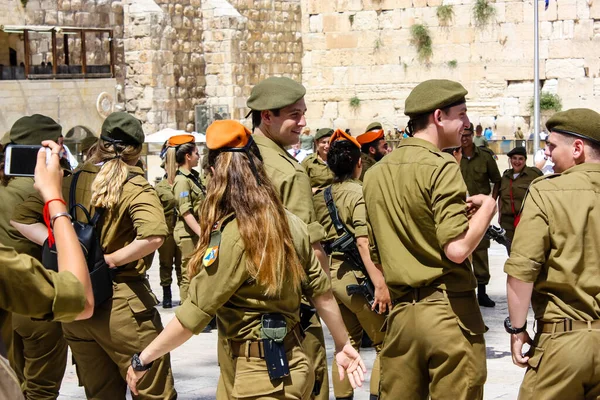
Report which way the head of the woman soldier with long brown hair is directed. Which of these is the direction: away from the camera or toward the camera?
away from the camera

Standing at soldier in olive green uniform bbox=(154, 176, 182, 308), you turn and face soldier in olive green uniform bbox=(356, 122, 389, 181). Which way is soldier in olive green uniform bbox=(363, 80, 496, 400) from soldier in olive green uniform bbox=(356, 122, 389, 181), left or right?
right

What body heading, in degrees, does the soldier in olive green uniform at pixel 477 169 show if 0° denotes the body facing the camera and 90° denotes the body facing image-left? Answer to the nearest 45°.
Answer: approximately 0°

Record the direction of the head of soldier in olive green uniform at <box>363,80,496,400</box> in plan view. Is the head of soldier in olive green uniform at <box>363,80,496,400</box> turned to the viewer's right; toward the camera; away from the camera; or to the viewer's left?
to the viewer's right

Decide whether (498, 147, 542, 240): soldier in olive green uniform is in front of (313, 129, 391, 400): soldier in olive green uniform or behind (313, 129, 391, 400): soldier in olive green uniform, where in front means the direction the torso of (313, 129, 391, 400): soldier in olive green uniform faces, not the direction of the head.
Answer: in front

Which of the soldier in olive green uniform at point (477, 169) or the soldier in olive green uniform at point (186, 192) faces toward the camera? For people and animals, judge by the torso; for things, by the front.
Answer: the soldier in olive green uniform at point (477, 169)

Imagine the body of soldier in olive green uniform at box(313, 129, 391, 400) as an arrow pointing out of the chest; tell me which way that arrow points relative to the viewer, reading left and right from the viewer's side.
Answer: facing away from the viewer and to the right of the viewer

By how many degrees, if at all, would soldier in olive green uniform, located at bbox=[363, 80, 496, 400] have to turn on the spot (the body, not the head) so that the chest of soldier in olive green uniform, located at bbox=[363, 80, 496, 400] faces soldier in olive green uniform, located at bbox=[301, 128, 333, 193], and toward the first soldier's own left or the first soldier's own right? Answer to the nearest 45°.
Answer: approximately 45° to the first soldier's own left

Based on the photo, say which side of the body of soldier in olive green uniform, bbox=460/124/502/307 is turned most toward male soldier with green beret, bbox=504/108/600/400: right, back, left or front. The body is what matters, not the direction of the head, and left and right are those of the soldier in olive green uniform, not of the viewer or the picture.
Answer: front
